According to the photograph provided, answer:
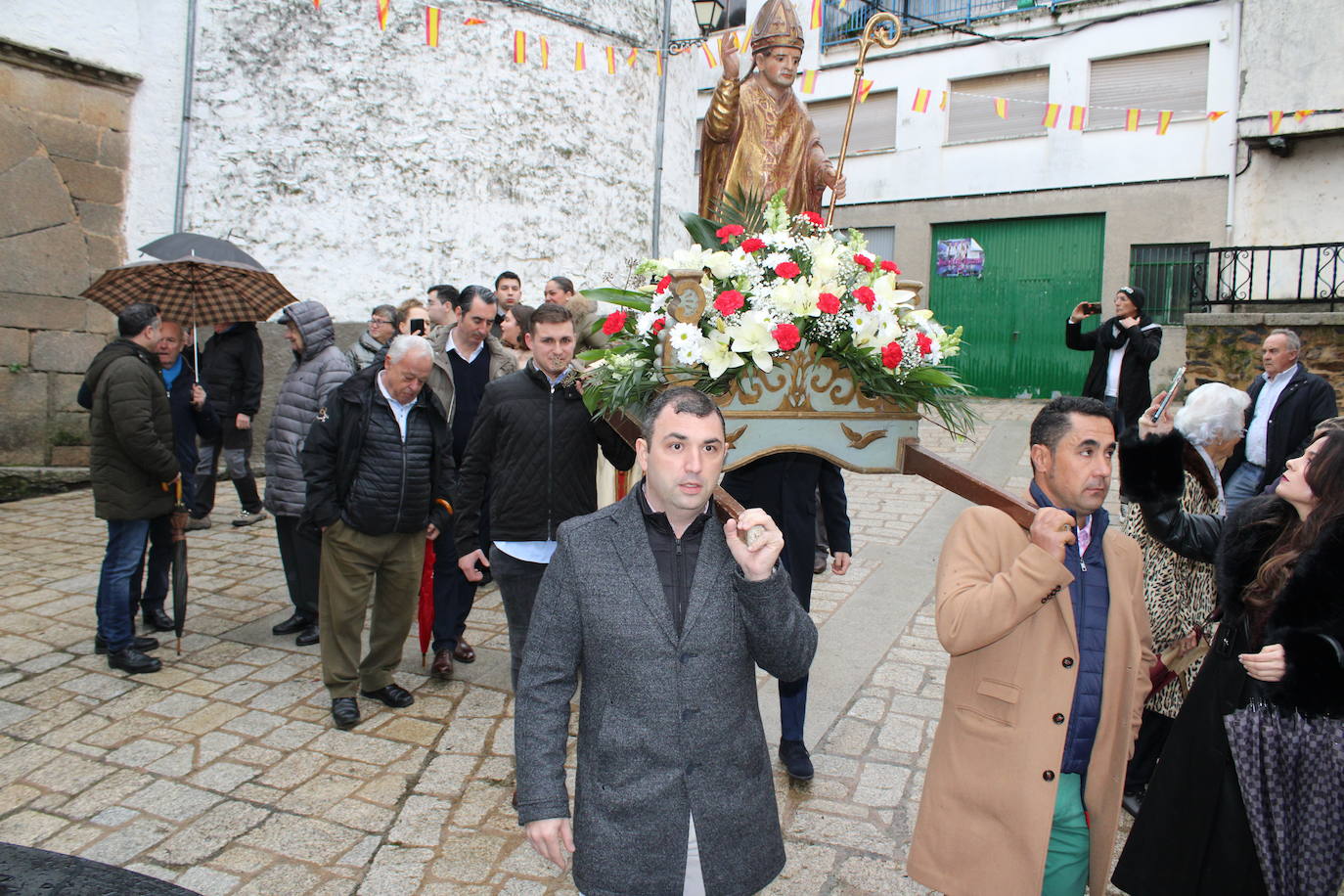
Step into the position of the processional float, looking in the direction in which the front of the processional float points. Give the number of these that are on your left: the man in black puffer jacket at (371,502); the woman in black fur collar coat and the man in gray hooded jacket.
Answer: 1

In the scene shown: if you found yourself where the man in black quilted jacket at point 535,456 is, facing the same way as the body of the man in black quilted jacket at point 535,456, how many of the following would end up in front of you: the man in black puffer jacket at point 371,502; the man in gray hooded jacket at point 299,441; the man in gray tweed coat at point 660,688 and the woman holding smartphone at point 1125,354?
1

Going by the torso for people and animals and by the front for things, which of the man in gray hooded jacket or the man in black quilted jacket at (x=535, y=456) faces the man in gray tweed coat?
the man in black quilted jacket

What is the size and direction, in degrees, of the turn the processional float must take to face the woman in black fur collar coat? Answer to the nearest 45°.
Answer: approximately 90° to its left

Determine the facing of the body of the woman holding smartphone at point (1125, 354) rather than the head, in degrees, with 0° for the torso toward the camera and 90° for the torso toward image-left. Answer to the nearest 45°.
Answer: approximately 45°

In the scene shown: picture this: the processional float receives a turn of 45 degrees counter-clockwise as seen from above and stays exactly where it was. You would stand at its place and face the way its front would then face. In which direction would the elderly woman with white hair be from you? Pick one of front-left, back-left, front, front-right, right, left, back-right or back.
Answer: left

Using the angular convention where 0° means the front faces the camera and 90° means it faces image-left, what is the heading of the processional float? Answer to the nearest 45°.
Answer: approximately 0°

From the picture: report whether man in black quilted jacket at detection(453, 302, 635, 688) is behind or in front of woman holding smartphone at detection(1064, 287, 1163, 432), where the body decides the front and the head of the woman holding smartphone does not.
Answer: in front

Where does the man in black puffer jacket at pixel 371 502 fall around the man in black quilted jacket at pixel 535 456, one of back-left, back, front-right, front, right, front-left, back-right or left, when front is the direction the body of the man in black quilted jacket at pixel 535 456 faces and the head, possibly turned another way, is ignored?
back-right
